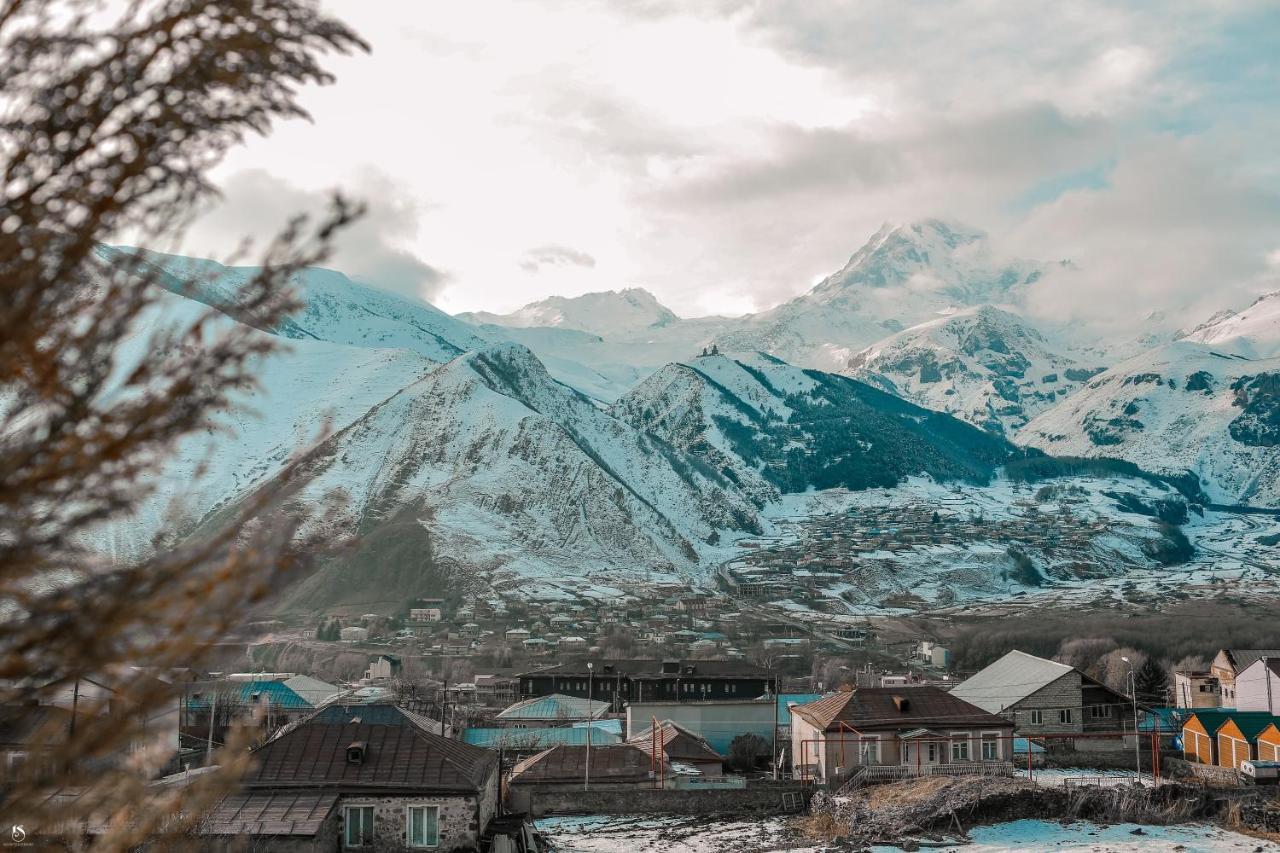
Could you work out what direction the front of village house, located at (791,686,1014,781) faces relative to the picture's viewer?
facing the viewer

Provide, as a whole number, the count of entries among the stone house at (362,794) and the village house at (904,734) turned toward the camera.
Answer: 2

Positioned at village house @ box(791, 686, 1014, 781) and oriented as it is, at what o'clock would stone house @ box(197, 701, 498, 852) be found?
The stone house is roughly at 1 o'clock from the village house.

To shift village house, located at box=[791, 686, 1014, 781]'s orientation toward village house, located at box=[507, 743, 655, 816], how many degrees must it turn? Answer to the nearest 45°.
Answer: approximately 90° to its right

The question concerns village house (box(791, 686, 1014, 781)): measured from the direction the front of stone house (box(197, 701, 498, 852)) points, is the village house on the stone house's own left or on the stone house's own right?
on the stone house's own left

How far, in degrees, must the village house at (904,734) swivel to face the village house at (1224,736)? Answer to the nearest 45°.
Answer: approximately 90° to its left

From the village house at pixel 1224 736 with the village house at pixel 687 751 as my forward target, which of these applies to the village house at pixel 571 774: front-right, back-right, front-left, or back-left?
front-left

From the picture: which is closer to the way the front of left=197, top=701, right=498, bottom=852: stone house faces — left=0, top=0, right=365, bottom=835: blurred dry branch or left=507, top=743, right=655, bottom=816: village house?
the blurred dry branch

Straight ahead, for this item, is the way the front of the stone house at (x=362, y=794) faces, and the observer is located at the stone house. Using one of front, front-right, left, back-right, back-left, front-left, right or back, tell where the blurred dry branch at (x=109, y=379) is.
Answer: front

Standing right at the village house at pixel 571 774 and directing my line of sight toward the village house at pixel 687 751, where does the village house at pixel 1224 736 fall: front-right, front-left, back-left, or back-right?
front-right

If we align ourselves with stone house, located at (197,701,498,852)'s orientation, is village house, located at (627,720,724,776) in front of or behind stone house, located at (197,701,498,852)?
behind

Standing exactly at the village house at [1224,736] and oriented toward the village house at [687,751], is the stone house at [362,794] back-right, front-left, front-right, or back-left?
front-left

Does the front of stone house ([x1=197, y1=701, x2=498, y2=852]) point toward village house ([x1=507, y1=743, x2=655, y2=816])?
no
